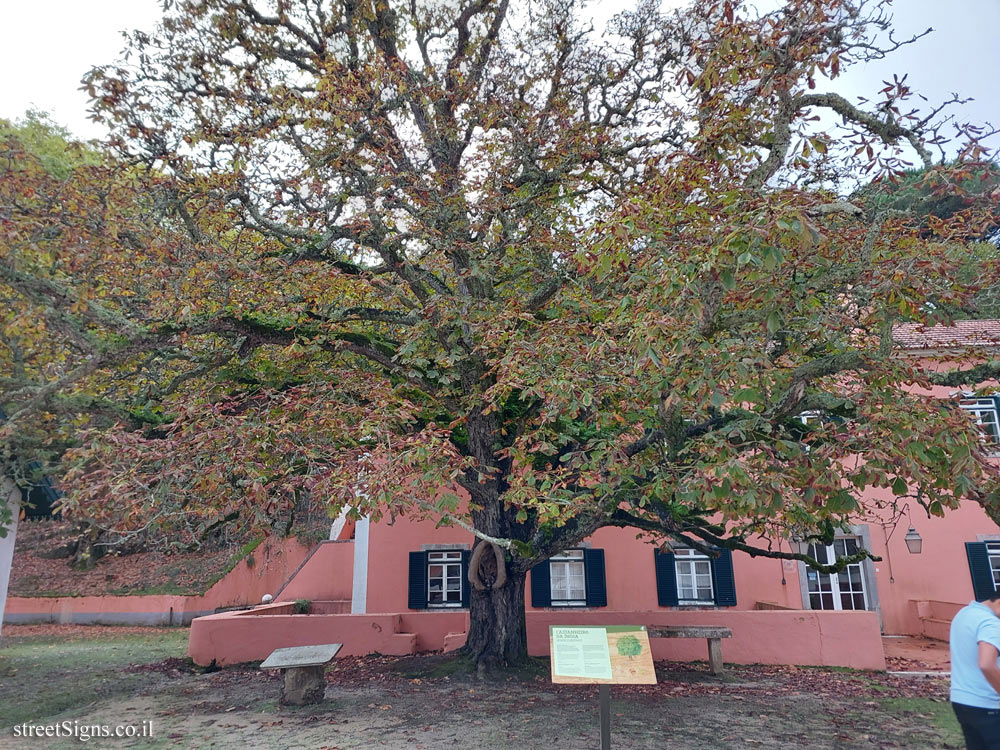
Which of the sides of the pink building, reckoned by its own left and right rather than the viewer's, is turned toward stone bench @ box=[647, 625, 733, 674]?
front

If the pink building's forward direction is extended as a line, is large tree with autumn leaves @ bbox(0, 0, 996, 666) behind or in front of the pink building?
in front

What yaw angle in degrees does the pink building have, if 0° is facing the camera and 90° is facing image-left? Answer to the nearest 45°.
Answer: approximately 0°

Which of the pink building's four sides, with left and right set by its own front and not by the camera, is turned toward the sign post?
front

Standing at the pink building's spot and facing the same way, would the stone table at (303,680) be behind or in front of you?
in front

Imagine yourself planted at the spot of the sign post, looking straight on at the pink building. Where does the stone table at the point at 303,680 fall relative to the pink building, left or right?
left
